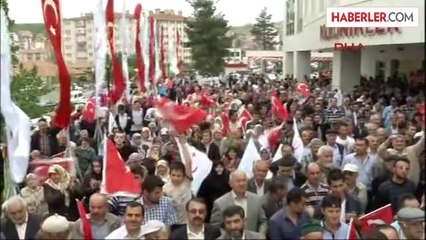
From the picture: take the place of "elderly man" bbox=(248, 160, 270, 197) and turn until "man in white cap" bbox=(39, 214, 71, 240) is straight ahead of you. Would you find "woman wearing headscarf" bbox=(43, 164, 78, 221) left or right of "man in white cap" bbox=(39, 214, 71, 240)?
right

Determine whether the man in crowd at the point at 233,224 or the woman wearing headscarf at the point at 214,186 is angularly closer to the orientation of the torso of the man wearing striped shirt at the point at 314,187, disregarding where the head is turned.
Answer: the man in crowd

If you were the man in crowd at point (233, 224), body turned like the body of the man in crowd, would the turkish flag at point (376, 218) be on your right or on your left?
on your left

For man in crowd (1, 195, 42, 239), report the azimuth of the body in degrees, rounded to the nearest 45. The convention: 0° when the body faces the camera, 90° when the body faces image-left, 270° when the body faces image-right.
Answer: approximately 0°

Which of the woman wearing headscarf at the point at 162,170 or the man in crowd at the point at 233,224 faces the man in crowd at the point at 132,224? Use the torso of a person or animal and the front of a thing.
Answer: the woman wearing headscarf

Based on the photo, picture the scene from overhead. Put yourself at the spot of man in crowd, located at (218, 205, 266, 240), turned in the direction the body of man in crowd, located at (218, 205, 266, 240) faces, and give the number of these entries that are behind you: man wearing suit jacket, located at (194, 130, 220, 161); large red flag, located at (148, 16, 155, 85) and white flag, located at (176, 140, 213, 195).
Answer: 3

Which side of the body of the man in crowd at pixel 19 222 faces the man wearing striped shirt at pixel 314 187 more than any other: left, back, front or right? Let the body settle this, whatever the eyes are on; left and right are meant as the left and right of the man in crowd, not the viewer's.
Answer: left

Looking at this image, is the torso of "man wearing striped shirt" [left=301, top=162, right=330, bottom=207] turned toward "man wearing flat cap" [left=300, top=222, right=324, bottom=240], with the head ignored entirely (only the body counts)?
yes

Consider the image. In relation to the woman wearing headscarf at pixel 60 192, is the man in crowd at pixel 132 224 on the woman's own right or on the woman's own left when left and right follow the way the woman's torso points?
on the woman's own left

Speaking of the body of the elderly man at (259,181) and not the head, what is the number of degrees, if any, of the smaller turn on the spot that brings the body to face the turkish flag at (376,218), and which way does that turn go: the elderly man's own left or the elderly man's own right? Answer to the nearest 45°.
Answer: approximately 45° to the elderly man's own left
